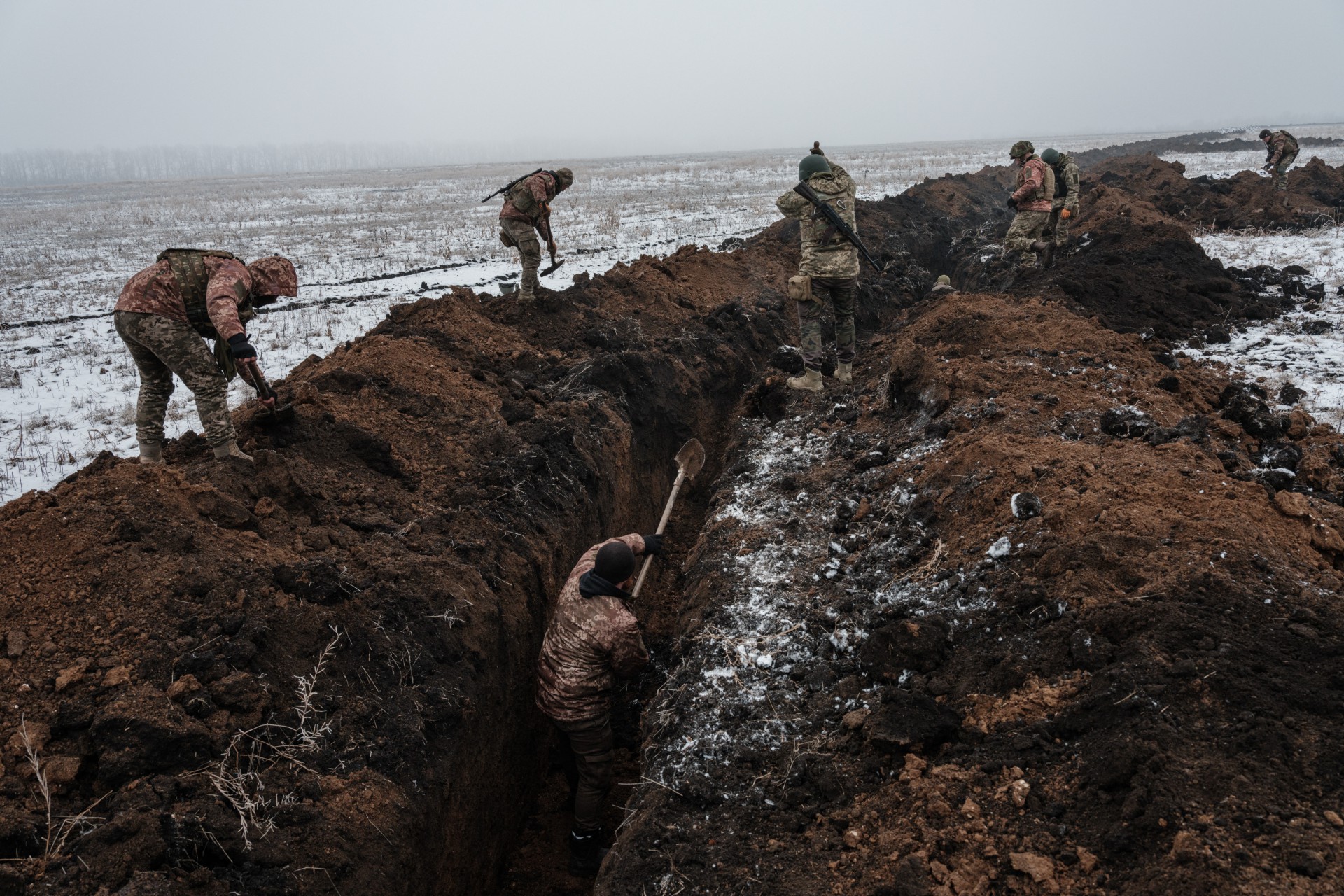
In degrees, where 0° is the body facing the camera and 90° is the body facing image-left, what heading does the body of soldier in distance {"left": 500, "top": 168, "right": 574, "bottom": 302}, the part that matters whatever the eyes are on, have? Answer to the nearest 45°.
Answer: approximately 270°

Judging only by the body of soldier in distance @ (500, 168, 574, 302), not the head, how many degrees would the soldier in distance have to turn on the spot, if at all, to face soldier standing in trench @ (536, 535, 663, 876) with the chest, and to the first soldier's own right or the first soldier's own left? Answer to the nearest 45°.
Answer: approximately 90° to the first soldier's own right

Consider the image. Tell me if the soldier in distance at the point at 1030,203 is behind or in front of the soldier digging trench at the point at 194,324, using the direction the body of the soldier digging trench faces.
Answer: in front

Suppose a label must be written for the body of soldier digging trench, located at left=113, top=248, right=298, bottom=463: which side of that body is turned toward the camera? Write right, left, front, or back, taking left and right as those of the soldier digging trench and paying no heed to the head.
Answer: right

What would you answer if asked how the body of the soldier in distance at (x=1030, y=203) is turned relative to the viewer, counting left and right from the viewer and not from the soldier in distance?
facing to the left of the viewer

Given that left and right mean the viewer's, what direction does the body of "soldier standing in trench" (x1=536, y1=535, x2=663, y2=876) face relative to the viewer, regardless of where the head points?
facing away from the viewer and to the right of the viewer

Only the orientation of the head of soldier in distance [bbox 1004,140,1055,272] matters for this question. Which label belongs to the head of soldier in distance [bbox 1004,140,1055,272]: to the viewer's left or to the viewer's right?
to the viewer's left

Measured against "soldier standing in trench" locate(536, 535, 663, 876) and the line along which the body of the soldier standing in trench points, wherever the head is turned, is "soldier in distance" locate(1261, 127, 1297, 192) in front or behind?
in front

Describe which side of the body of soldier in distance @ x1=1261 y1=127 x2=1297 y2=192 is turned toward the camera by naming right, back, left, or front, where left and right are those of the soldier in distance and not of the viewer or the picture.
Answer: left
